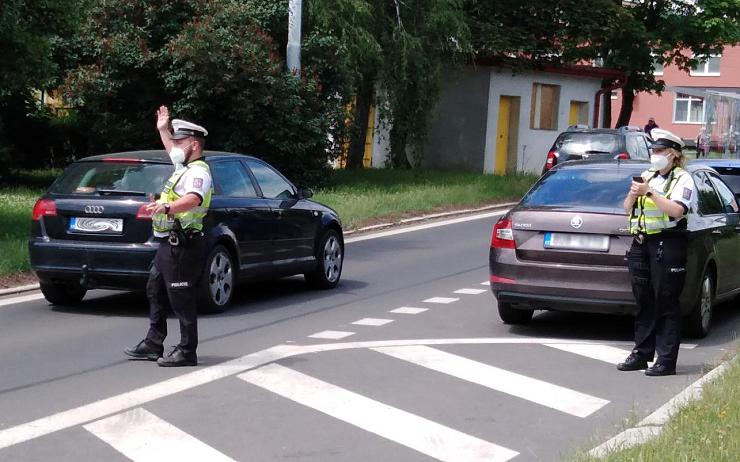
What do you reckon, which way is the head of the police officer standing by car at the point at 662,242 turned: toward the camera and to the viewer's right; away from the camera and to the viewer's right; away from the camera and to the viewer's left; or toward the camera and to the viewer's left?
toward the camera and to the viewer's left

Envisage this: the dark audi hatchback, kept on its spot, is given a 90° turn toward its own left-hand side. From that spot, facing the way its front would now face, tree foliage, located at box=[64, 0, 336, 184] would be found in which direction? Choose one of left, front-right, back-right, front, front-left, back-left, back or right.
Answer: front-right

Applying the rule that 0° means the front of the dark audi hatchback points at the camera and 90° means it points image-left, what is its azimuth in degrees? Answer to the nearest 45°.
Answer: approximately 225°

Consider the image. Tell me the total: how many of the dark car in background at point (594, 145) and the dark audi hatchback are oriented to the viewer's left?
0

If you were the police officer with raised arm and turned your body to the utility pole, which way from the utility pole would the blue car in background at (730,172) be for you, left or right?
right

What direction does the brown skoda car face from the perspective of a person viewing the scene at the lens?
facing away from the viewer and to the right of the viewer

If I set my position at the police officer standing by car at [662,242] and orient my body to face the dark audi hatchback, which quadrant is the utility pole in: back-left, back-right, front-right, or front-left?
front-right

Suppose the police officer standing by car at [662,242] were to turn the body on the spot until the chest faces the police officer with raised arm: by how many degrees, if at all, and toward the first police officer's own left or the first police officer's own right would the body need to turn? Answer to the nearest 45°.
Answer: approximately 45° to the first police officer's own right

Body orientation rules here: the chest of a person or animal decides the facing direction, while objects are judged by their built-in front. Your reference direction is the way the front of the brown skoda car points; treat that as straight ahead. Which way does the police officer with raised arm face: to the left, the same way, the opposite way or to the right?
the opposite way

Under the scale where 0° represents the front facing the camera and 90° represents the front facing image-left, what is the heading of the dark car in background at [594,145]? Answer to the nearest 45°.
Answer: approximately 225°
